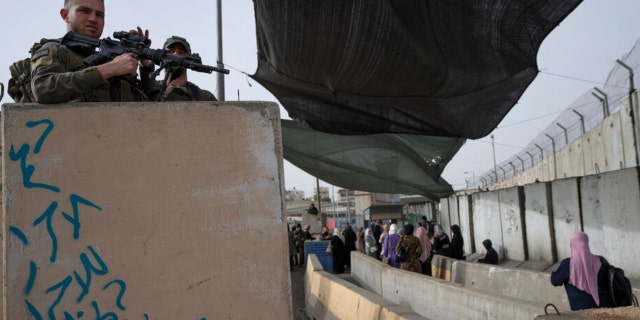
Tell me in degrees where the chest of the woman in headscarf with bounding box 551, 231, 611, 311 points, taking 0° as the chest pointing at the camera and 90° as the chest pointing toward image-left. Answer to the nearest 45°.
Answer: approximately 135°

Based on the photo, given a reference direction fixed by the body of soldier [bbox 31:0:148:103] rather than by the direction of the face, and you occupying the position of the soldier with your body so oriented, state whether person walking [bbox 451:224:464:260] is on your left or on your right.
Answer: on your left

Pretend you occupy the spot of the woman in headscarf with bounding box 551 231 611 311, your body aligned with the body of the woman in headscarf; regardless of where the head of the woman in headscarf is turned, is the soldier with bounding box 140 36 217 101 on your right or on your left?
on your left

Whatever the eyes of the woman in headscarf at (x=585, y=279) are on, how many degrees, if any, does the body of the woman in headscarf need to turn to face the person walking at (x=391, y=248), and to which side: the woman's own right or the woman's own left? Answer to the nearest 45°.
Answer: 0° — they already face them
